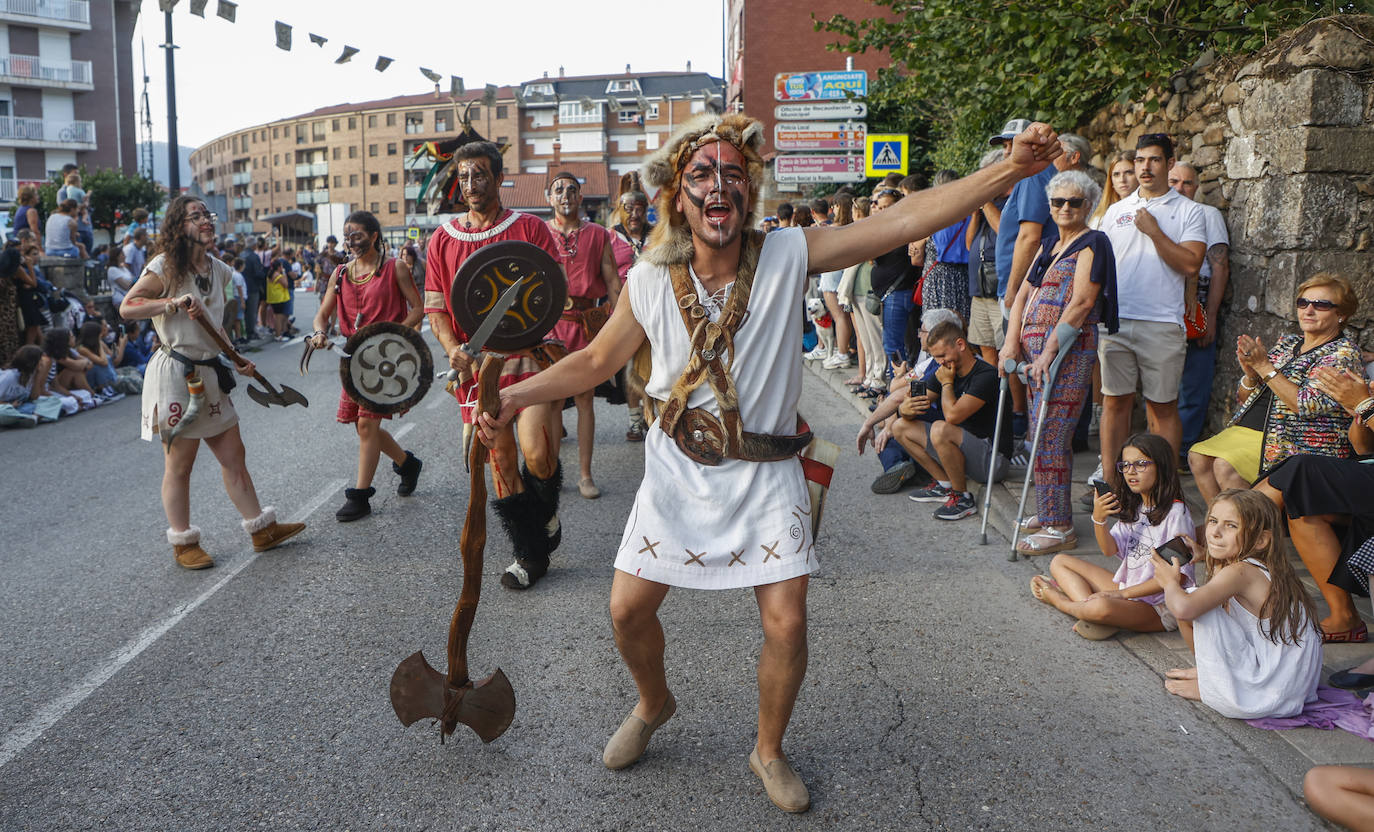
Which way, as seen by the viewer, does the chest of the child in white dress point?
to the viewer's left

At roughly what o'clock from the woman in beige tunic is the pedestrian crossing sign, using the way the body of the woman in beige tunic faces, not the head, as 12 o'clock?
The pedestrian crossing sign is roughly at 9 o'clock from the woman in beige tunic.

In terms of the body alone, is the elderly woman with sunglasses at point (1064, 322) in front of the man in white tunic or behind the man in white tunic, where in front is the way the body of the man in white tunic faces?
behind

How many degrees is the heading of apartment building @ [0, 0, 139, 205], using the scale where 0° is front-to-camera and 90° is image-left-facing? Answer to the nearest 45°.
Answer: approximately 0°

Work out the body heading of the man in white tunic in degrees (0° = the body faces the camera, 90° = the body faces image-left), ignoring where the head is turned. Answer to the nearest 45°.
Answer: approximately 0°

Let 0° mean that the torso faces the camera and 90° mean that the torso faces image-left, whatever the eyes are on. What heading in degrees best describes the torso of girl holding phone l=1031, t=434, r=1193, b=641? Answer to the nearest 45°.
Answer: approximately 45°

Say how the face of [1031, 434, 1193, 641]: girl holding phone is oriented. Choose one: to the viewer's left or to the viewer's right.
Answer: to the viewer's left
